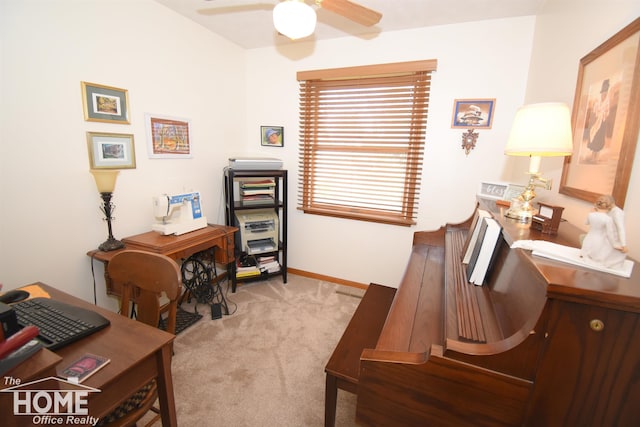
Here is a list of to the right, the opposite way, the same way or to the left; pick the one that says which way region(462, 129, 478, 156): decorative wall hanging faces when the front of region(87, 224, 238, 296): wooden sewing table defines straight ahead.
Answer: to the right

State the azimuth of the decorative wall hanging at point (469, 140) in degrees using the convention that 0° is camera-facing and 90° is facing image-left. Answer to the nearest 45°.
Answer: approximately 0°

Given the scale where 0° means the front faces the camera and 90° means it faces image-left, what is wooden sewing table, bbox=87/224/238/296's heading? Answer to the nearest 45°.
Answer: approximately 315°

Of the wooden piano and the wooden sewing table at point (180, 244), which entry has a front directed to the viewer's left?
the wooden piano

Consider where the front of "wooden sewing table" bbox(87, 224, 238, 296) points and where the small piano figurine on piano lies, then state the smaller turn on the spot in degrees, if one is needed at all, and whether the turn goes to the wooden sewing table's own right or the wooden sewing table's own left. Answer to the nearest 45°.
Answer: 0° — it already faces it

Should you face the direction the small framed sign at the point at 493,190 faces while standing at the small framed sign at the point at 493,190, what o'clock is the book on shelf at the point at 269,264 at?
The book on shelf is roughly at 3 o'clock from the small framed sign.

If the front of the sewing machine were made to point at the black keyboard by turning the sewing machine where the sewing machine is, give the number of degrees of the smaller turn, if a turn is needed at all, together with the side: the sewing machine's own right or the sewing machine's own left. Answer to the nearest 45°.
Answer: approximately 45° to the sewing machine's own right
